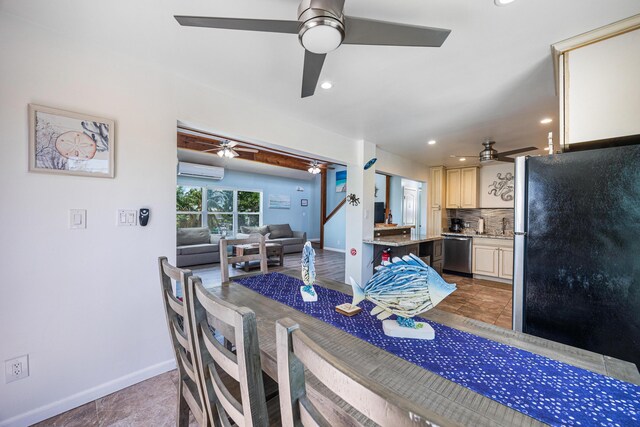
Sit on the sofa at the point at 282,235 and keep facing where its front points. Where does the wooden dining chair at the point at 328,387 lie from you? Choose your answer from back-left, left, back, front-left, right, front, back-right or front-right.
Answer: front-left

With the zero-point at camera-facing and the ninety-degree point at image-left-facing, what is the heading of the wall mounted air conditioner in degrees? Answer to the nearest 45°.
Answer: approximately 315°

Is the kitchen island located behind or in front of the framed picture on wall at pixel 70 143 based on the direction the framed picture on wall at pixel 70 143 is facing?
in front

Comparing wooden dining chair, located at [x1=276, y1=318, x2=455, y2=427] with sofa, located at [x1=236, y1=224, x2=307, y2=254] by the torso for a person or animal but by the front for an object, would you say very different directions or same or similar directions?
very different directions

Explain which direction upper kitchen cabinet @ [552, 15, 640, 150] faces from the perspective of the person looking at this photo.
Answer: facing to the left of the viewer

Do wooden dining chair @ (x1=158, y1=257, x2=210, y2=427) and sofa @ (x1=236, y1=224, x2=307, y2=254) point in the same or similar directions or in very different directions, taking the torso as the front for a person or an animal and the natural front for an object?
very different directions

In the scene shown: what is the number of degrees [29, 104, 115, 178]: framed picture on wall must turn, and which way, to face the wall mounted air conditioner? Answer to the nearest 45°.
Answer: approximately 90° to its left

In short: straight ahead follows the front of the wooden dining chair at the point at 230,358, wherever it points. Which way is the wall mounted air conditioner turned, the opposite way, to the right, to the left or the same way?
to the right

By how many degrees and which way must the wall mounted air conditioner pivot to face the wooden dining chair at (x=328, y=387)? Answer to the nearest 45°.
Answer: approximately 45° to its right

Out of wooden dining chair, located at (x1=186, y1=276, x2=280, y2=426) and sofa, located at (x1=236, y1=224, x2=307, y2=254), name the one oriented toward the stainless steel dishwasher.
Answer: the wooden dining chair

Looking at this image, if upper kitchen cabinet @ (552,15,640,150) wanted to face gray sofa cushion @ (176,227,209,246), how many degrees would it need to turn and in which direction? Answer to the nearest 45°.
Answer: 0° — it already faces it

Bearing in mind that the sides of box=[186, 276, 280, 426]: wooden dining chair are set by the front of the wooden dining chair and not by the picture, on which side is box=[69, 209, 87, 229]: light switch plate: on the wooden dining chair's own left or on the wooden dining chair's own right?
on the wooden dining chair's own left

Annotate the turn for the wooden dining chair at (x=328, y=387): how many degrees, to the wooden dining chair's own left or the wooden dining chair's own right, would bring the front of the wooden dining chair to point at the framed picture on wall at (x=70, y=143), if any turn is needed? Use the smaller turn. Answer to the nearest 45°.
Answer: approximately 90° to the wooden dining chair's own left
